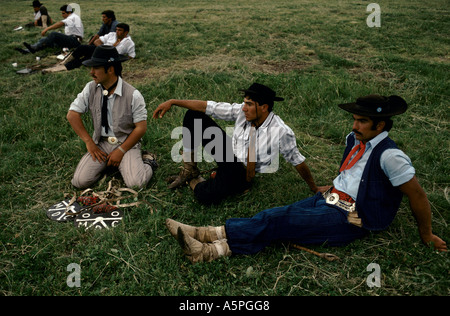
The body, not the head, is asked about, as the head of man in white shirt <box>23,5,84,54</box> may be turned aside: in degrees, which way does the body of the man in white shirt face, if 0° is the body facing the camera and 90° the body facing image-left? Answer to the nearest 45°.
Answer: approximately 90°

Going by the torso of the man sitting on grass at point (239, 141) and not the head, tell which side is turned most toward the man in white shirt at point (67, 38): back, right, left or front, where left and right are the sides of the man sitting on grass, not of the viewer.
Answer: right

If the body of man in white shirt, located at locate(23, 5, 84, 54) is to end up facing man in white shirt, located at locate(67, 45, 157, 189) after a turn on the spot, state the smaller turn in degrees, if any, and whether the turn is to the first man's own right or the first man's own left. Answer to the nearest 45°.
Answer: approximately 90° to the first man's own left

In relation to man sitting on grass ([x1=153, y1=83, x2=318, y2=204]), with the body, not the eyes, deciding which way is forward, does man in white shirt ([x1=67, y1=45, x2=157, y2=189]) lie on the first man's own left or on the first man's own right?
on the first man's own right

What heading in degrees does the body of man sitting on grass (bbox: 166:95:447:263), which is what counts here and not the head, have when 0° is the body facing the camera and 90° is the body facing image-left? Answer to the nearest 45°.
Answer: approximately 90°

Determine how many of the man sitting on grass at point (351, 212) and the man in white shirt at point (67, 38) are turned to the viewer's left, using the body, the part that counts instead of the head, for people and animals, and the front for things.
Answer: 2

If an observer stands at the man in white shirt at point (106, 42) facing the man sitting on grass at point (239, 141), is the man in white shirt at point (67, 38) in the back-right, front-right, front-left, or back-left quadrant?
back-right

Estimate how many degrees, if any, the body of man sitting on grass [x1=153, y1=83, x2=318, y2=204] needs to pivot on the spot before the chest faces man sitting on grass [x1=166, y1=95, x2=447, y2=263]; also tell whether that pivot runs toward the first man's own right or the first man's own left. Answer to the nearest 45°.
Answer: approximately 90° to the first man's own left

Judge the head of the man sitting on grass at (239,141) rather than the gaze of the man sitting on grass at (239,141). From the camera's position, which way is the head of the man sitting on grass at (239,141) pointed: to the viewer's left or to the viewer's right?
to the viewer's left
